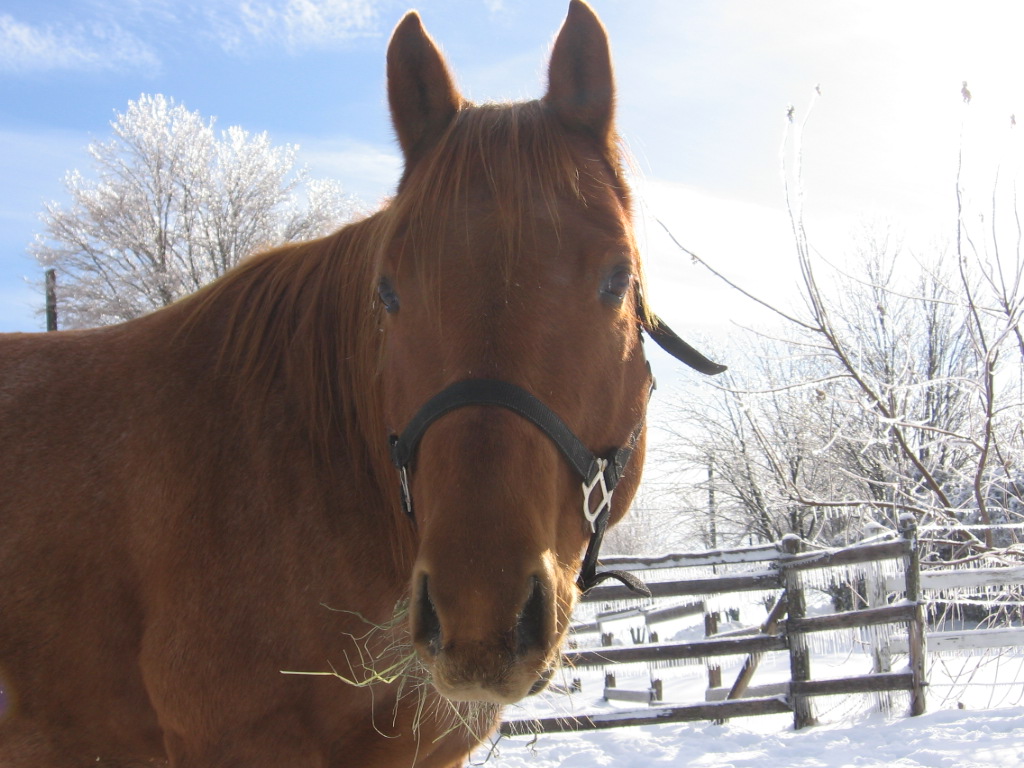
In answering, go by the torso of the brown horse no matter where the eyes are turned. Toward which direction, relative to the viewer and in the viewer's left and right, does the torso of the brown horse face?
facing the viewer and to the right of the viewer

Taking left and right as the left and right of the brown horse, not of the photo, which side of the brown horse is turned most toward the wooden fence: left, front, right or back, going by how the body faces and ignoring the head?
left

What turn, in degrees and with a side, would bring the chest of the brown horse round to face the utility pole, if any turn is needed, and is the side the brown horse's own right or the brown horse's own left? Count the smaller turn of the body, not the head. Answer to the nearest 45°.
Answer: approximately 135° to the brown horse's own left
